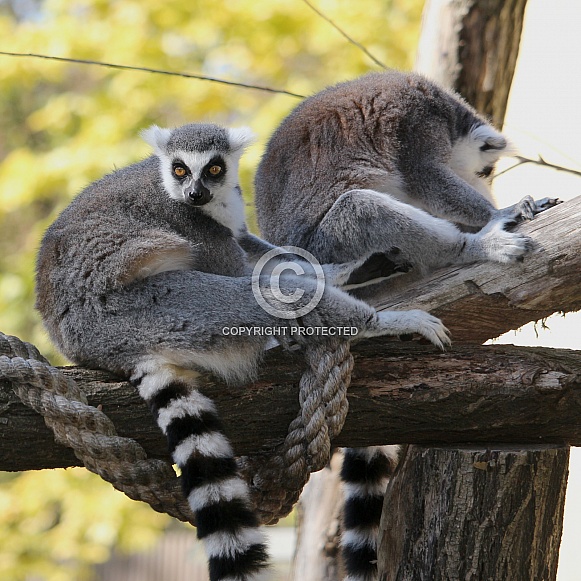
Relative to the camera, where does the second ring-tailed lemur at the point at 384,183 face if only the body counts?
to the viewer's right

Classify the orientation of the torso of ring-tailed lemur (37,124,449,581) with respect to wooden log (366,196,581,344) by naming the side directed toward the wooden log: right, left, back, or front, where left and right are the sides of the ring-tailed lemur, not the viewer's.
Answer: front

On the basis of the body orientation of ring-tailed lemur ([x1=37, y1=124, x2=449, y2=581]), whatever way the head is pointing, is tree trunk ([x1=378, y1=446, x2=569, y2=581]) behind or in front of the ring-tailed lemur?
in front

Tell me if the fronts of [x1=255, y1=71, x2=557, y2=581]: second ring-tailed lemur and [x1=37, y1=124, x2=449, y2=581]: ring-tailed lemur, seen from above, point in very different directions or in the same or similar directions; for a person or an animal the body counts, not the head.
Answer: same or similar directions

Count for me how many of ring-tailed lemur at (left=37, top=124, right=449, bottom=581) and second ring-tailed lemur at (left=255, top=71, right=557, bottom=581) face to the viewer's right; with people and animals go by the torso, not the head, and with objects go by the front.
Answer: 2

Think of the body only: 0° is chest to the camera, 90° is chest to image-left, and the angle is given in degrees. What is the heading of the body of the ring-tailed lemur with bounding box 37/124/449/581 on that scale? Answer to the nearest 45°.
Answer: approximately 270°
